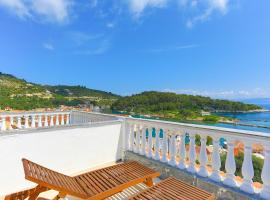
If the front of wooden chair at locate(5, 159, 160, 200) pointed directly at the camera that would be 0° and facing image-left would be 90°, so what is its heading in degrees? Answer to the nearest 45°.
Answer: approximately 225°
